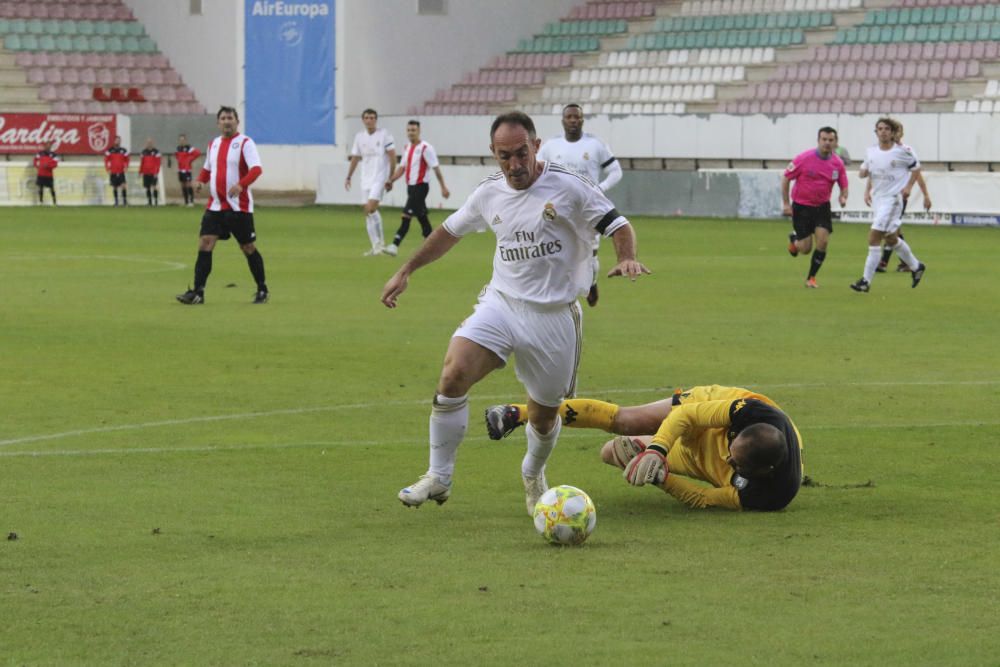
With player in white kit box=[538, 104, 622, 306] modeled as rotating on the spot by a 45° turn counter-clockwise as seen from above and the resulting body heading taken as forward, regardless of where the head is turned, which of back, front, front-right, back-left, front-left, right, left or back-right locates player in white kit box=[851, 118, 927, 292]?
left

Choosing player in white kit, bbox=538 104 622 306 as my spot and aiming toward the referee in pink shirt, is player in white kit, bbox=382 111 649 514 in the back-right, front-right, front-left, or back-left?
back-right

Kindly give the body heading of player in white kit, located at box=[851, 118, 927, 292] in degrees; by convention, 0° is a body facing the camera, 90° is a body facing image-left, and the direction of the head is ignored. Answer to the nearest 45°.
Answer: approximately 45°

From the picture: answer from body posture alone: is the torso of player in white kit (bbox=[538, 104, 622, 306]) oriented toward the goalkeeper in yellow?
yes

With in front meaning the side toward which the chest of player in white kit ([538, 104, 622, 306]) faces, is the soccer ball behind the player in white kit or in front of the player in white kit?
in front

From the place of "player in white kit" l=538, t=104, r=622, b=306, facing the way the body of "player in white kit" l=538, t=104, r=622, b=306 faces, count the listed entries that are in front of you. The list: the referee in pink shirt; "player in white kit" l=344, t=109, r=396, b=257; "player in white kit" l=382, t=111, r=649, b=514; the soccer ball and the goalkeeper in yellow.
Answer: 3

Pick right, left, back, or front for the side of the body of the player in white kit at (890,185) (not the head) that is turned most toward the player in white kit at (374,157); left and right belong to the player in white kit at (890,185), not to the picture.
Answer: right

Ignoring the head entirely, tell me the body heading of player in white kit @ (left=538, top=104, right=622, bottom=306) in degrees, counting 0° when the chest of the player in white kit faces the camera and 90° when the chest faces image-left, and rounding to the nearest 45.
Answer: approximately 0°

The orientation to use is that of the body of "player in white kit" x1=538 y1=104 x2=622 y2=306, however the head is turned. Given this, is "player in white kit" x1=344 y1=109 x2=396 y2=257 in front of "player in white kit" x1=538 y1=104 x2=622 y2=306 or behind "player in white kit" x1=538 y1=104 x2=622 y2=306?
behind
